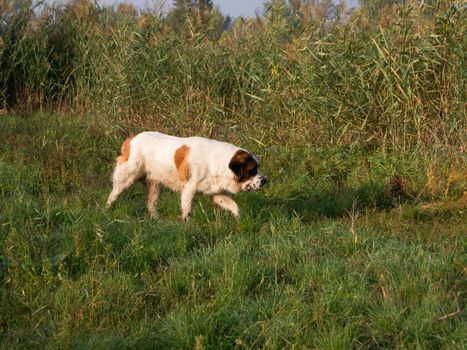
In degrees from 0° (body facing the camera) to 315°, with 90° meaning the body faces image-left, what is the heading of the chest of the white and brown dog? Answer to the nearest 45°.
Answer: approximately 270°
